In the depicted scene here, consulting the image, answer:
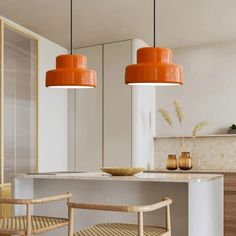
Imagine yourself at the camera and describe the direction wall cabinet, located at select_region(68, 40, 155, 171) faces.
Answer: facing the viewer and to the left of the viewer

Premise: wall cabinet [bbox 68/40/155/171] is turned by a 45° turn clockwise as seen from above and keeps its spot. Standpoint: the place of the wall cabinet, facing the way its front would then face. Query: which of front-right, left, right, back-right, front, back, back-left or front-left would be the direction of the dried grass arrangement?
back

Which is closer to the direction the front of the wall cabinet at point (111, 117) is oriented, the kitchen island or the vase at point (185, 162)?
the kitchen island

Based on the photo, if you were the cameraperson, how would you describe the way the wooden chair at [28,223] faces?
facing away from the viewer and to the right of the viewer

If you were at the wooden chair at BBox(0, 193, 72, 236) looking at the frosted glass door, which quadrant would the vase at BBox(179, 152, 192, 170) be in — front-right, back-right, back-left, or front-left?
front-right

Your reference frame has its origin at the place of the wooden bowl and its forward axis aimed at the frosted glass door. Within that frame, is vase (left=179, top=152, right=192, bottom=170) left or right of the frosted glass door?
right

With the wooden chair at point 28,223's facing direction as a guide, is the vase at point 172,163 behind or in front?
in front

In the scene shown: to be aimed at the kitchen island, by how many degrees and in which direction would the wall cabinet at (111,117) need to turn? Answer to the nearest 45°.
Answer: approximately 45° to its left

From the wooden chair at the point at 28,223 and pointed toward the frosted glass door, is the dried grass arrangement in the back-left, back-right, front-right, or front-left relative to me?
front-right
